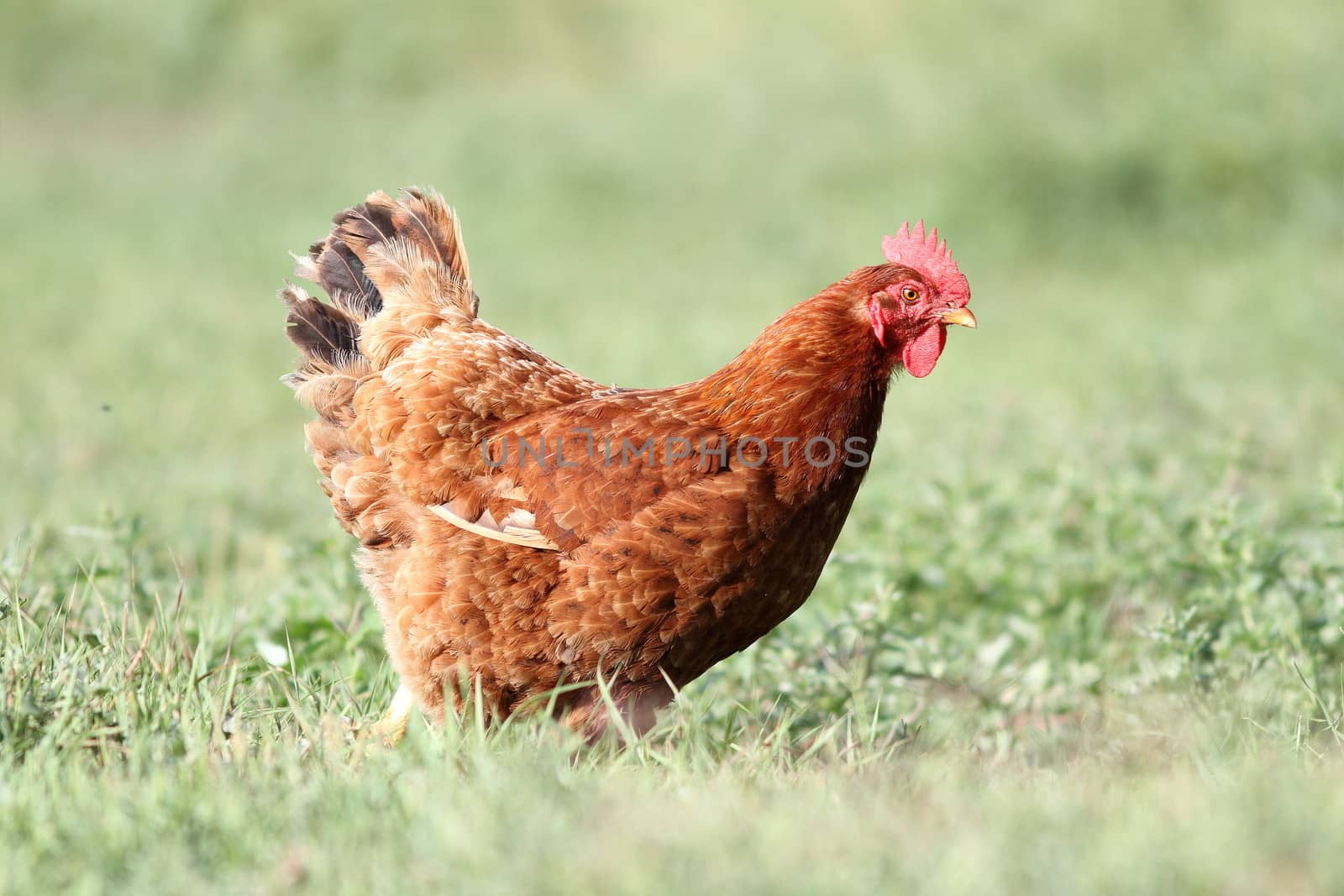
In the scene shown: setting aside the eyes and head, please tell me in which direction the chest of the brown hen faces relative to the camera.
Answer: to the viewer's right
